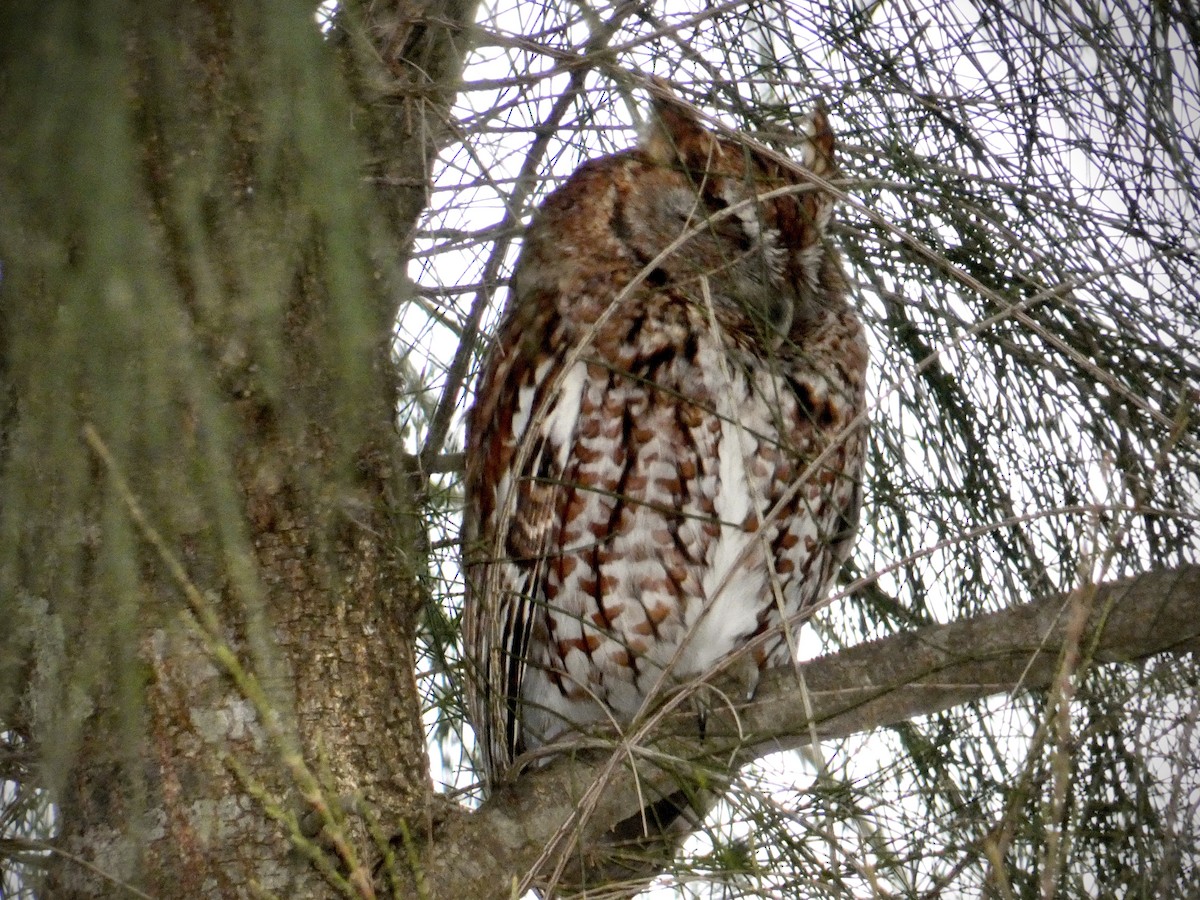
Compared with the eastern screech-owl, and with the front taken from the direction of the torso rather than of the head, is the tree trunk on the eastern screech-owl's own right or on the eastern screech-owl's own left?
on the eastern screech-owl's own right

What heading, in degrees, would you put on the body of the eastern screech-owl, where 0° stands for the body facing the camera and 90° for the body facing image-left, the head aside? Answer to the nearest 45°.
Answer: approximately 315°
